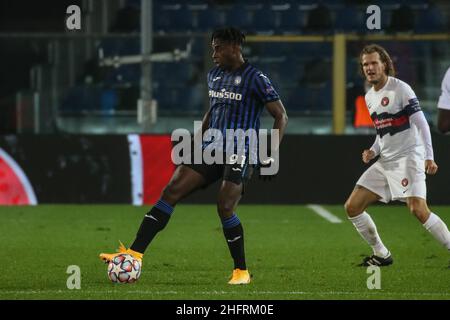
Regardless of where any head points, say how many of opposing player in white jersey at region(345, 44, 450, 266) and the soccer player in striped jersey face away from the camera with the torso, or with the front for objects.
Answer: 0

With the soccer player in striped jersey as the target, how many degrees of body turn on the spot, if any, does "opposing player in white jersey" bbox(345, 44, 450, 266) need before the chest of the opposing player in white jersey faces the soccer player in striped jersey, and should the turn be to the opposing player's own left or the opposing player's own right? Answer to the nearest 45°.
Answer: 0° — they already face them

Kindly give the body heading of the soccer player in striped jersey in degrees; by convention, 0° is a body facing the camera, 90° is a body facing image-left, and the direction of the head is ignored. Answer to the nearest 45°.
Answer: approximately 45°

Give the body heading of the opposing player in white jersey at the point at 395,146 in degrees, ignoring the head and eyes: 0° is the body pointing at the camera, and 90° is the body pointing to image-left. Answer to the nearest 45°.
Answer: approximately 45°

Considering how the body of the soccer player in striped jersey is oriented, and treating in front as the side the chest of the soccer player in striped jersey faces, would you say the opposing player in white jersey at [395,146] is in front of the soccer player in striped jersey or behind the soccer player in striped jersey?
behind

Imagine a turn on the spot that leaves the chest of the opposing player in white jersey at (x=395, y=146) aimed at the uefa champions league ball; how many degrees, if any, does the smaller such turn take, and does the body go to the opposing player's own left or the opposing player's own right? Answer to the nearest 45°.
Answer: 0° — they already face it
